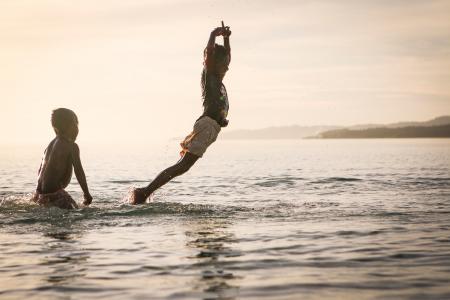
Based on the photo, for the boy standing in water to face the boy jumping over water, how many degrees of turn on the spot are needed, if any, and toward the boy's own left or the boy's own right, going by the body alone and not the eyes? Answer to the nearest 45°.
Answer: approximately 45° to the boy's own right

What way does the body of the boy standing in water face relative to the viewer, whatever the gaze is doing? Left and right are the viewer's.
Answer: facing away from the viewer and to the right of the viewer
